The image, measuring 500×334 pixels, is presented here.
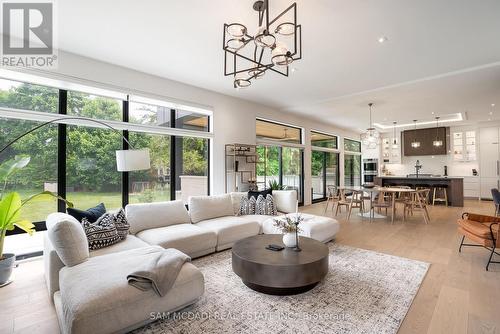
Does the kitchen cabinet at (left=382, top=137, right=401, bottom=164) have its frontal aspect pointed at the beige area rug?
yes

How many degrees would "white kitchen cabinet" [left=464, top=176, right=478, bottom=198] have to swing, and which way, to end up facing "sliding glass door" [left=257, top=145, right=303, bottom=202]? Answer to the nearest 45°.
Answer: approximately 45° to its right

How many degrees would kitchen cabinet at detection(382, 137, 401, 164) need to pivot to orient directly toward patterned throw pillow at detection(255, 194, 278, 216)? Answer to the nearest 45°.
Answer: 0° — it already faces it

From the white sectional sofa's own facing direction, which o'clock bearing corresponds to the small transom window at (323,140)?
The small transom window is roughly at 9 o'clock from the white sectional sofa.

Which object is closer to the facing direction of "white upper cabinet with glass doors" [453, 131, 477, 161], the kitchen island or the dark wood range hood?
the kitchen island

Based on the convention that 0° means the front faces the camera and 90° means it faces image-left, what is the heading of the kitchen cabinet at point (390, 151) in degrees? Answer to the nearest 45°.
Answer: approximately 0°

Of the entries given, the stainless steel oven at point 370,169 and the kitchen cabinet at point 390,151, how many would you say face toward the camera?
2
